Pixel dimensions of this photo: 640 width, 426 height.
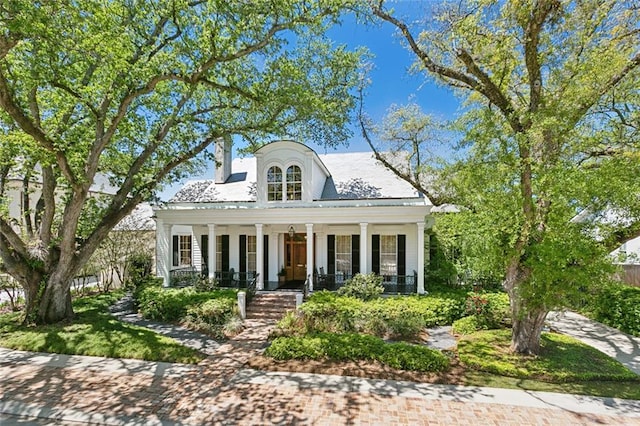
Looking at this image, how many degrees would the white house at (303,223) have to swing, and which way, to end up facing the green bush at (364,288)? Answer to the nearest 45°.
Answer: approximately 45° to its left

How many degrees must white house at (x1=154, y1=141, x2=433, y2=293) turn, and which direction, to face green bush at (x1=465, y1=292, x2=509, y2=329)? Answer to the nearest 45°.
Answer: approximately 45° to its left

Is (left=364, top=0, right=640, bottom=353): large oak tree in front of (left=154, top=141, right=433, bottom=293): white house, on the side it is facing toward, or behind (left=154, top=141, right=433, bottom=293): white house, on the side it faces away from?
in front

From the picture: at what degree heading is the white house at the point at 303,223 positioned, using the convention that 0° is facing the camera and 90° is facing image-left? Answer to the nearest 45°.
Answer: approximately 0°

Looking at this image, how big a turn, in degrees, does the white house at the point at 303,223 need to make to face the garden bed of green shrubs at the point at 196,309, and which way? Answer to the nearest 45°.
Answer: approximately 45° to its right

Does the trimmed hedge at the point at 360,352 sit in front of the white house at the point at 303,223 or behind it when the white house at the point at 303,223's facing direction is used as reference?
in front
